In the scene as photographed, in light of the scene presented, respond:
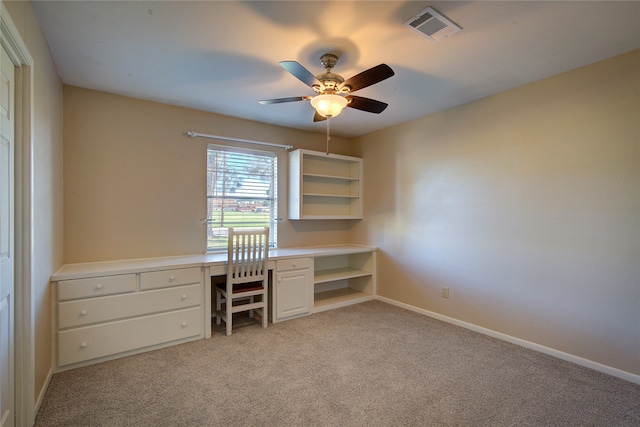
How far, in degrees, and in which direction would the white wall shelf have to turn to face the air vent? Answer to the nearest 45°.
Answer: approximately 45° to its right

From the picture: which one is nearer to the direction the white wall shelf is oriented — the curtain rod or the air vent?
the air vent

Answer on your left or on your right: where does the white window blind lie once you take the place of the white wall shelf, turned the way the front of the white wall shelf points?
on your right

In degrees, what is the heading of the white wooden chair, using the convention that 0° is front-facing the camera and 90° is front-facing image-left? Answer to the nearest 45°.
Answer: approximately 135°

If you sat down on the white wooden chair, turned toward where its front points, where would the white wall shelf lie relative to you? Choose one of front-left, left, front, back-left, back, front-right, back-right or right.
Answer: right

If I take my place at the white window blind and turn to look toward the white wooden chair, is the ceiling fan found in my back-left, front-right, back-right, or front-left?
front-left

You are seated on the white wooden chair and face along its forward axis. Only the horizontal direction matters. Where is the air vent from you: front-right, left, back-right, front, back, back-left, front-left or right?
back

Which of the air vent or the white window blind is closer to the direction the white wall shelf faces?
the air vent

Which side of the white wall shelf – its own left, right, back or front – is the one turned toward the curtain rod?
right

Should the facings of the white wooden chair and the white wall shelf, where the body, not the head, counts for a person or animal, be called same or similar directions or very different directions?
very different directions

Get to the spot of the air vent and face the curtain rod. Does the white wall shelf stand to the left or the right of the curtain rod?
right
